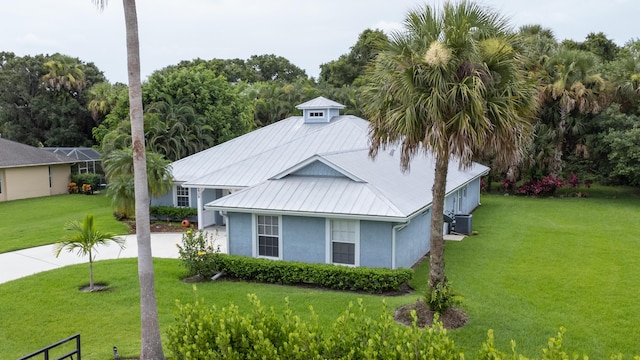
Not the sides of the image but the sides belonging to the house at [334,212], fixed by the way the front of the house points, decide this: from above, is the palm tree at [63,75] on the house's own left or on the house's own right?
on the house's own right

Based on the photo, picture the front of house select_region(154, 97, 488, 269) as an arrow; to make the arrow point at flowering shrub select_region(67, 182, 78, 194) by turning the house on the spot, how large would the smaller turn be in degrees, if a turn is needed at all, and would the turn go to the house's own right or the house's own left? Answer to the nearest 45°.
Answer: approximately 90° to the house's own right

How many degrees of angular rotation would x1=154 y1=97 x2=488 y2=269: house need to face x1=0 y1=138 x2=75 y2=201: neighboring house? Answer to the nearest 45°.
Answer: approximately 90° to its right

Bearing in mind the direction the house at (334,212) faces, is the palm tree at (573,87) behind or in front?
behind

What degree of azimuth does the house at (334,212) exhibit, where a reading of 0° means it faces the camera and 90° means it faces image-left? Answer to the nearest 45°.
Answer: approximately 45°

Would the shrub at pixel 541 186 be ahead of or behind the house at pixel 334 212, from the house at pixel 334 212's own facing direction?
behind

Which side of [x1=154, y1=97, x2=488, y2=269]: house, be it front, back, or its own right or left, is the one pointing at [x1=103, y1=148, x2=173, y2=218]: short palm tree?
right

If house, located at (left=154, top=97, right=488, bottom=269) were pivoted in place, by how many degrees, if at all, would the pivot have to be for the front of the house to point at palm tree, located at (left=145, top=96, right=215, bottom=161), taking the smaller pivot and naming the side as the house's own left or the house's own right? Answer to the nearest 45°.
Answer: approximately 90° to the house's own right
